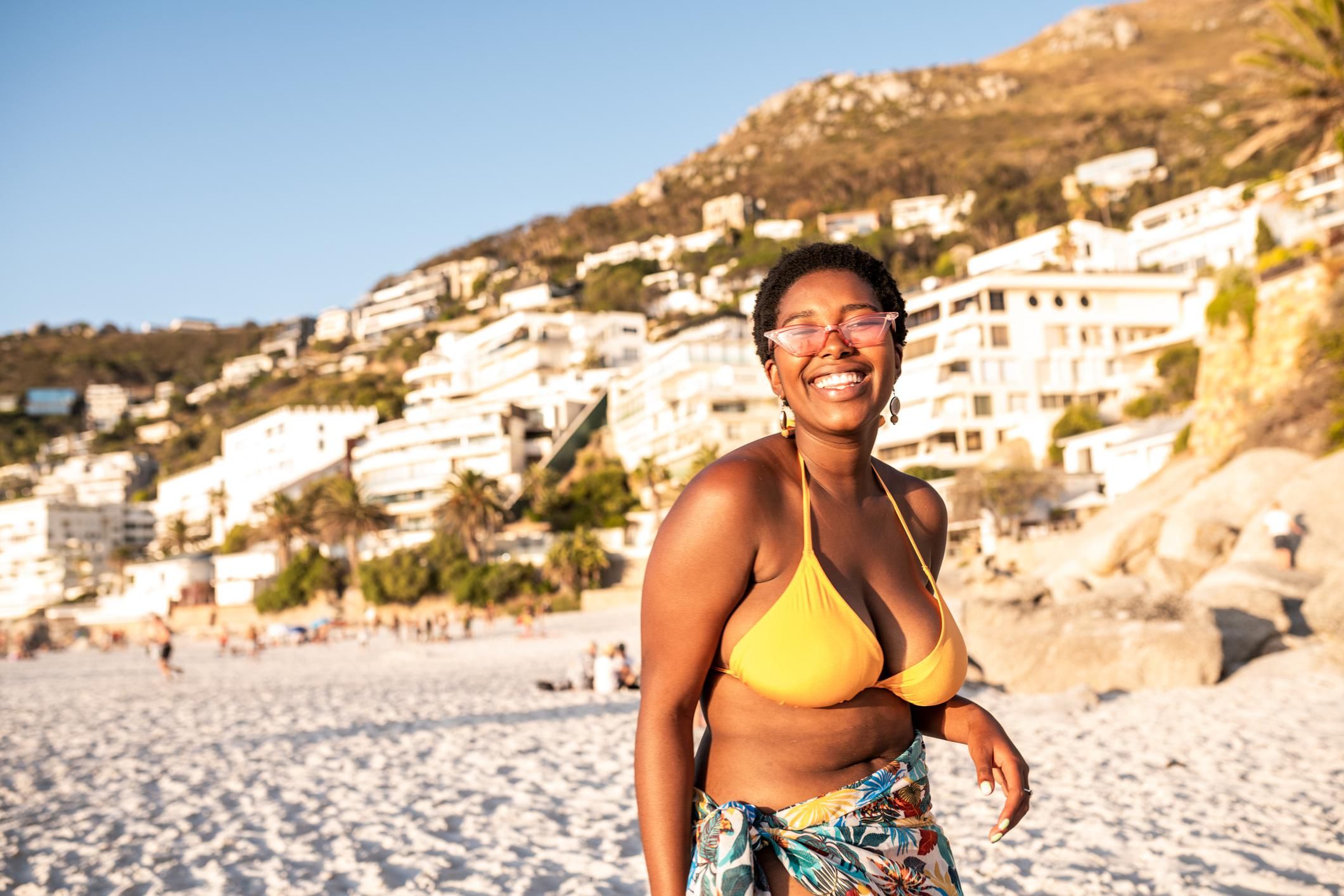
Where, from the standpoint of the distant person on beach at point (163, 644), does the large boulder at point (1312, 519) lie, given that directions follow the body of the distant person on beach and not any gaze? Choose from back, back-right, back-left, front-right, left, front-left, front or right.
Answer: back-left

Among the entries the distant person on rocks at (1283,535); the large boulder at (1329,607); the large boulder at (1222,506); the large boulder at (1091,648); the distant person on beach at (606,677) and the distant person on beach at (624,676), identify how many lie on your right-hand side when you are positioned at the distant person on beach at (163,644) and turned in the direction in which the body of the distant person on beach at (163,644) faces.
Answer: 0

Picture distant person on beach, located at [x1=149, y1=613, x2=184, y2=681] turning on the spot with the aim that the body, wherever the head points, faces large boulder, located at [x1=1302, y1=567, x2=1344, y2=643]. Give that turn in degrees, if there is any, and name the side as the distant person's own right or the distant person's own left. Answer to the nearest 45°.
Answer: approximately 135° to the distant person's own left

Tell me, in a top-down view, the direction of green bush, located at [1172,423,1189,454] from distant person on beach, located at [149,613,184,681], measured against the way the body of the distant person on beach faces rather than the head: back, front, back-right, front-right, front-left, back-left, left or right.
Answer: back

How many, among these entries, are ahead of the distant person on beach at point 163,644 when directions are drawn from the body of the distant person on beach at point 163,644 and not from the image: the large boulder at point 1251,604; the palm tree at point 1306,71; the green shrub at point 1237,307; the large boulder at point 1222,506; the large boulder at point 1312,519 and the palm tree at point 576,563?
0

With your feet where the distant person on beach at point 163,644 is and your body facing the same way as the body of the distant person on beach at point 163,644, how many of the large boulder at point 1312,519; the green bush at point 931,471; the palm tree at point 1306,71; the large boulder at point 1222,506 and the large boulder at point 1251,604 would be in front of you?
0

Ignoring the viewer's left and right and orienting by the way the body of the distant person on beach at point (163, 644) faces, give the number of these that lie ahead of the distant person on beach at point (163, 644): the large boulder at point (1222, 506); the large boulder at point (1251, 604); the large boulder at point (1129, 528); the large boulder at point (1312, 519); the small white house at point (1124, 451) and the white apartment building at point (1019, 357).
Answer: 0

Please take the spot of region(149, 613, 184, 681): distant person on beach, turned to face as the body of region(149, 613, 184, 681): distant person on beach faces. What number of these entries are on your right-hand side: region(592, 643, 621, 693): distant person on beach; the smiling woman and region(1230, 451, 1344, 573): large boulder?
0

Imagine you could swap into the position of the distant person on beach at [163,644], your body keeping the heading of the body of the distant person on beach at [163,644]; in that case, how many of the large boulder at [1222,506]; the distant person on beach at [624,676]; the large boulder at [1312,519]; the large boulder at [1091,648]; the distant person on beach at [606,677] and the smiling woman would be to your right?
0

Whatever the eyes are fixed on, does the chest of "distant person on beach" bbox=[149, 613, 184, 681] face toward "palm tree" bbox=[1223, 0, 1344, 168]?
no

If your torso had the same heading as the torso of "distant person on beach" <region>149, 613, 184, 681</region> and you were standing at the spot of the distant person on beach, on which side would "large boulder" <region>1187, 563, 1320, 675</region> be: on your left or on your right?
on your left

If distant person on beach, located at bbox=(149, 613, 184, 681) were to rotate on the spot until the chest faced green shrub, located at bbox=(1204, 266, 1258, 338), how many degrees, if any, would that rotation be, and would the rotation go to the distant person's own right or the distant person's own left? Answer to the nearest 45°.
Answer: approximately 180°

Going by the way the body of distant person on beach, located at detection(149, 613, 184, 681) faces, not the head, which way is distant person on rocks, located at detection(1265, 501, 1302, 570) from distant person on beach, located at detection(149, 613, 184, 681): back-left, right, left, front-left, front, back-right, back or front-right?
back-left

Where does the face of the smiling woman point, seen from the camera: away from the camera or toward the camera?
toward the camera

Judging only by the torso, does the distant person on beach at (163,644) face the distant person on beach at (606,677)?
no

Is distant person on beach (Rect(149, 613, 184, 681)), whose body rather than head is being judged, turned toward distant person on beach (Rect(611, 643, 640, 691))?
no
